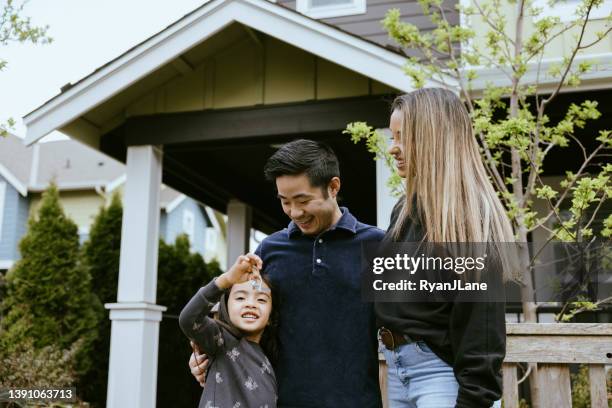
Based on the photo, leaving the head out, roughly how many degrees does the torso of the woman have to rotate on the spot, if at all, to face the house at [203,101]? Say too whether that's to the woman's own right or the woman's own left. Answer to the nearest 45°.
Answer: approximately 90° to the woman's own right

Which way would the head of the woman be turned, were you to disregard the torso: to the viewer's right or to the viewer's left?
to the viewer's left

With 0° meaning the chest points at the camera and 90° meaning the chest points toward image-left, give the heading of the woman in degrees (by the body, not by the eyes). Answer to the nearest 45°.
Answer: approximately 45°

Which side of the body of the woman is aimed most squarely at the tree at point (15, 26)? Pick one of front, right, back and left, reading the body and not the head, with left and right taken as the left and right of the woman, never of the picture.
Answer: right

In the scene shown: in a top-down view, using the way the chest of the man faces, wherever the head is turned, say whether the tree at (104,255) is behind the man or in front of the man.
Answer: behind

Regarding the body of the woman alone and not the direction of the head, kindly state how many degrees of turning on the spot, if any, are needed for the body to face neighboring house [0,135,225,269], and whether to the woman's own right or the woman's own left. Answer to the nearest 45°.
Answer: approximately 90° to the woman's own right

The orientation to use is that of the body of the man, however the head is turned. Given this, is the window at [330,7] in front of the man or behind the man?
behind

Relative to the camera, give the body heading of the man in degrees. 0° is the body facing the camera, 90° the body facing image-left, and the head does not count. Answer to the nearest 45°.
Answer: approximately 0°
